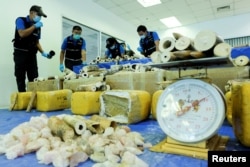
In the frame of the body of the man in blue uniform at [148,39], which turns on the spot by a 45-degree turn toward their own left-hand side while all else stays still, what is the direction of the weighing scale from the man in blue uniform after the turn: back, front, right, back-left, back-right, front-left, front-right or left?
front

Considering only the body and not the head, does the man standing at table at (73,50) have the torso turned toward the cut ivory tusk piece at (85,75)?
yes

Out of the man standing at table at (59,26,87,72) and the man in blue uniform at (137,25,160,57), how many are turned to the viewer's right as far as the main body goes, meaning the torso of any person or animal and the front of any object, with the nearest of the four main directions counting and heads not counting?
0

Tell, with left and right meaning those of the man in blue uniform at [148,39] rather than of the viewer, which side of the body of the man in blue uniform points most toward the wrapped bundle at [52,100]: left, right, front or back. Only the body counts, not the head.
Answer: front

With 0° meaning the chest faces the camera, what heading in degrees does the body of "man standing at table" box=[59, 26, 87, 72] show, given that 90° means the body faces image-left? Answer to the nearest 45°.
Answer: approximately 0°

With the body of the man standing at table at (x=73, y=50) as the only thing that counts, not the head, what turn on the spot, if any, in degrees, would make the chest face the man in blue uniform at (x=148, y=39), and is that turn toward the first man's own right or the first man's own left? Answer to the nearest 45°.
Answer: approximately 90° to the first man's own left

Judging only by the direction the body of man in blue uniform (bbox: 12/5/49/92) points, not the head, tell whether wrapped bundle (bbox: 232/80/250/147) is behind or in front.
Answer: in front

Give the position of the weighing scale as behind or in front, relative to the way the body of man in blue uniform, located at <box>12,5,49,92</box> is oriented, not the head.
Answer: in front

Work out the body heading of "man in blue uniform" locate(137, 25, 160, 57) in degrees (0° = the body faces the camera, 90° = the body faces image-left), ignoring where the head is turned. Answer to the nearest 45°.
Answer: approximately 45°

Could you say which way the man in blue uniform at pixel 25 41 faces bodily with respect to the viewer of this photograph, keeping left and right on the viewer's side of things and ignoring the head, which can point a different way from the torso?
facing the viewer and to the right of the viewer

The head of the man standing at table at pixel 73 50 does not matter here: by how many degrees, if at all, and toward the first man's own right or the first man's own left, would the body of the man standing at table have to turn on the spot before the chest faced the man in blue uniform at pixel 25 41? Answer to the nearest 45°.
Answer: approximately 45° to the first man's own right

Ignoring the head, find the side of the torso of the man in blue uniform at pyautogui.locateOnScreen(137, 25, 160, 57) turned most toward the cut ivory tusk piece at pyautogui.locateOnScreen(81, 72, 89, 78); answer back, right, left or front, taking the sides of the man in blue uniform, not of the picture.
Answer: front

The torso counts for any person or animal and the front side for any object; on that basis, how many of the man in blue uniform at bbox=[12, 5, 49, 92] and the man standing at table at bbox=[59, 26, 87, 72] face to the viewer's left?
0

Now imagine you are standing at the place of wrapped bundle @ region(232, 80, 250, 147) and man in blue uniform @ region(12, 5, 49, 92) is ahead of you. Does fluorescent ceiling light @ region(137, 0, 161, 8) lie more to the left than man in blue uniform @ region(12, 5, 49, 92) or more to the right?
right

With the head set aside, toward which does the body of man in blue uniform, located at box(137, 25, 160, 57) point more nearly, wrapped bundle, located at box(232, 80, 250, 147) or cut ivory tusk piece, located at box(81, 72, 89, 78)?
the cut ivory tusk piece
